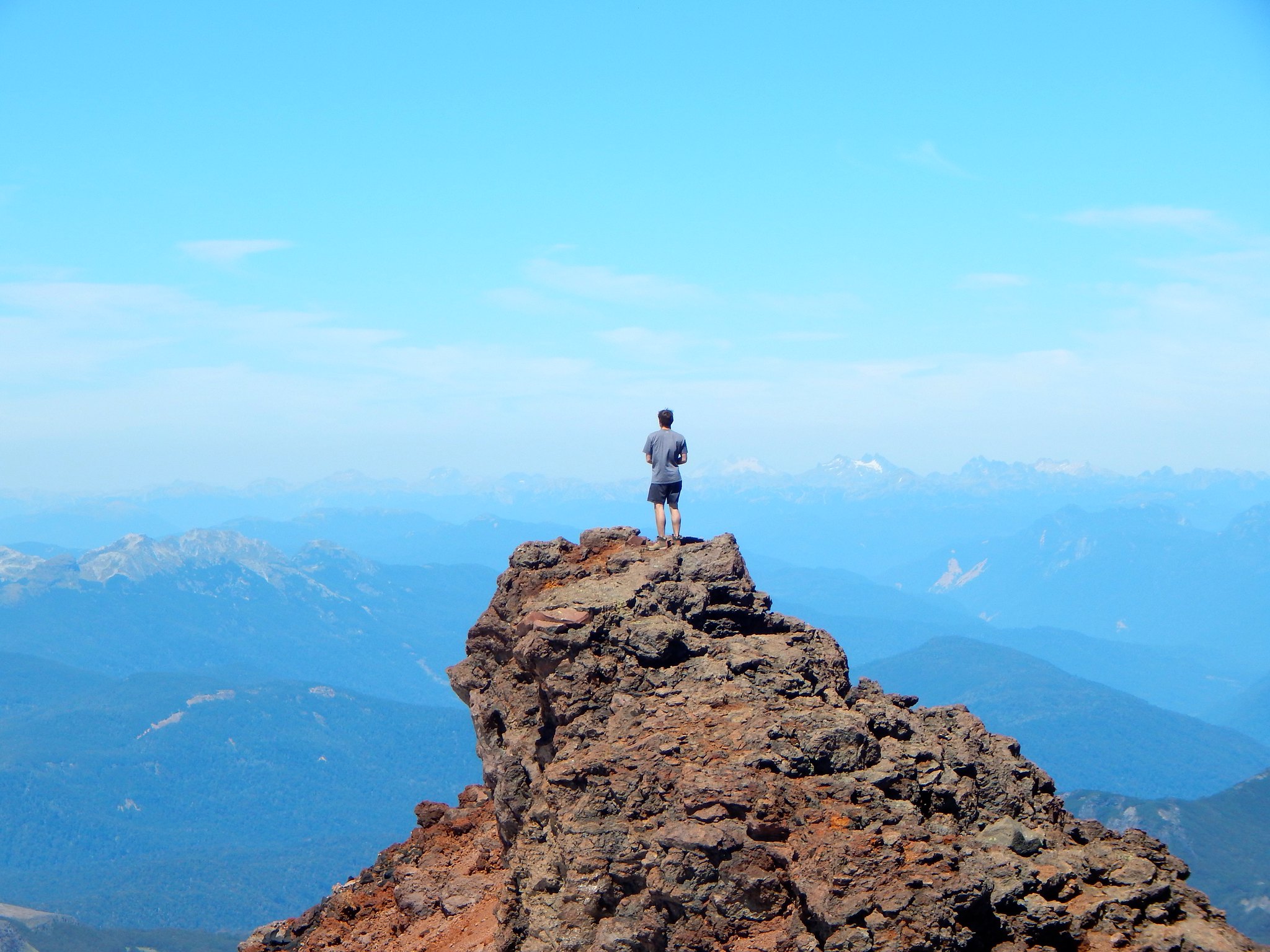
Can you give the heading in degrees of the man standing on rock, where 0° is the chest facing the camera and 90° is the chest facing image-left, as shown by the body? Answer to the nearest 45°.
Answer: approximately 180°

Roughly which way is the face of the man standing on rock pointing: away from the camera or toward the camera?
away from the camera
